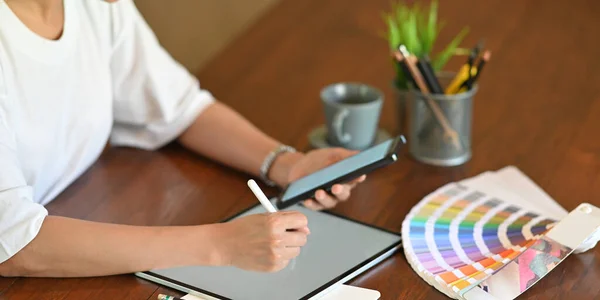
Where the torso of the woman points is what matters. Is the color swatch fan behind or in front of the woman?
in front

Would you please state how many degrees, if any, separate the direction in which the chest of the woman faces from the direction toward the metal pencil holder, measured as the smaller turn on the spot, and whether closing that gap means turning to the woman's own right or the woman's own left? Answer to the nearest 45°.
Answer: approximately 45° to the woman's own left

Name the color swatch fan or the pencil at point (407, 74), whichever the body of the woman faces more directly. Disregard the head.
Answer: the color swatch fan

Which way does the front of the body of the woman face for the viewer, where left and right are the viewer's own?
facing the viewer and to the right of the viewer
